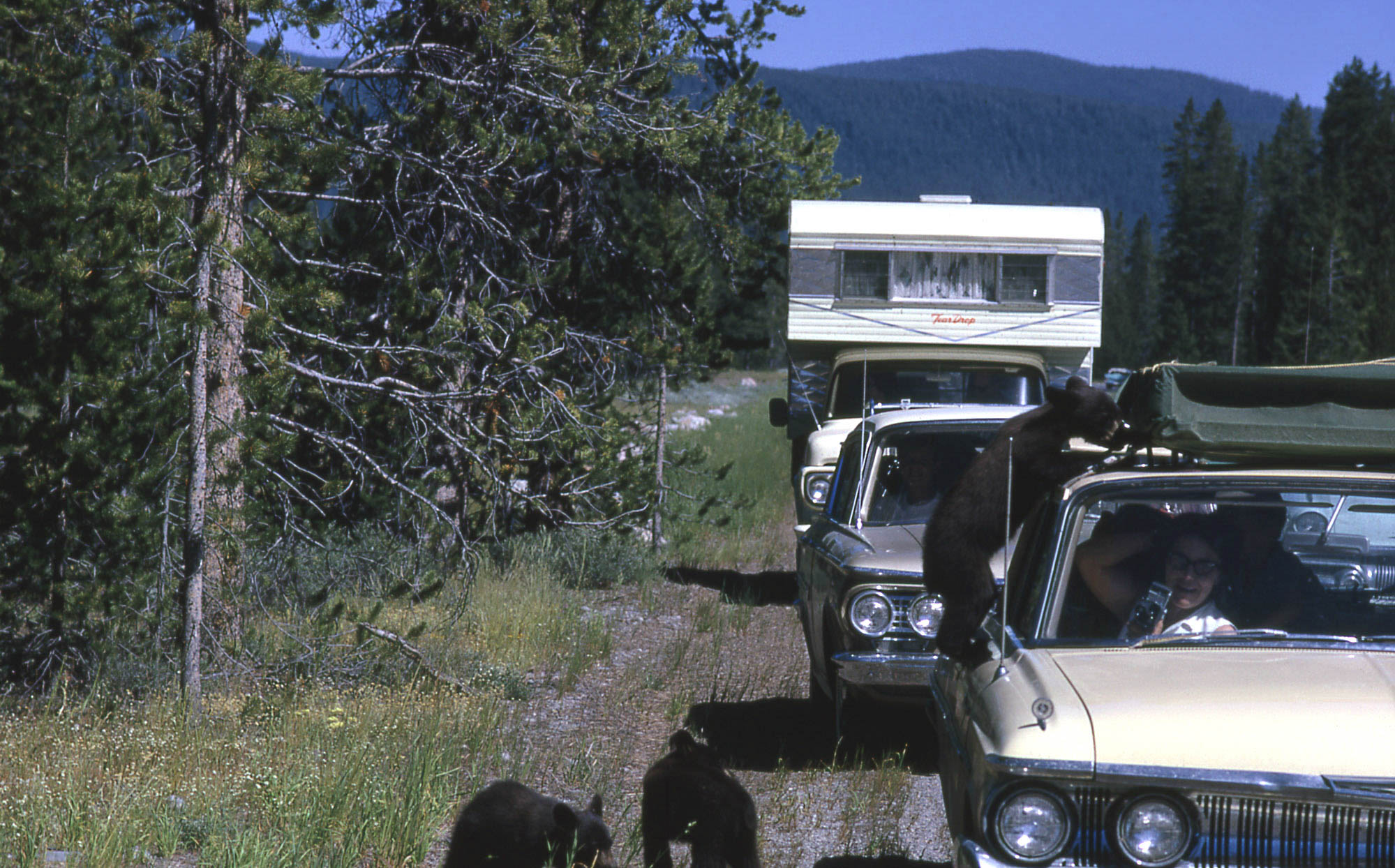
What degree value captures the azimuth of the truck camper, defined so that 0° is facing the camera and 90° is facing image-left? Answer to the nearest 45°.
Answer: approximately 0°

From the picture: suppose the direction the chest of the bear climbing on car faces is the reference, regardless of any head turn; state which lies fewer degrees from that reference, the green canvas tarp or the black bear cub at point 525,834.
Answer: the green canvas tarp

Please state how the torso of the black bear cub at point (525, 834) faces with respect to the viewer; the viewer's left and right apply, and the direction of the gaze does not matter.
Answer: facing to the right of the viewer

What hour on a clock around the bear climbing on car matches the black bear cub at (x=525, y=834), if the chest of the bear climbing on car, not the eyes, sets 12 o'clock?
The black bear cub is roughly at 6 o'clock from the bear climbing on car.

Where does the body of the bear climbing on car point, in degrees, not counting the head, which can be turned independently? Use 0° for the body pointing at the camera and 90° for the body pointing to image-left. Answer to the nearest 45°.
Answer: approximately 270°

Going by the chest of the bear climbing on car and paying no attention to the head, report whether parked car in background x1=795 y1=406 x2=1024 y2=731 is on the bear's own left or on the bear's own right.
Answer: on the bear's own left

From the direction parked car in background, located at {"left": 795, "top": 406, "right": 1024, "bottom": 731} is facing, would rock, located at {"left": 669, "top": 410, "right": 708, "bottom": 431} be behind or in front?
behind

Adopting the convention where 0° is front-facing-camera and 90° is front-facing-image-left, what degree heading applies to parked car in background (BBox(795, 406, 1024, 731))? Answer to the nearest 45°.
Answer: approximately 0°

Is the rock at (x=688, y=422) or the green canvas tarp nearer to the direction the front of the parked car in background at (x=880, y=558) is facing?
the green canvas tarp

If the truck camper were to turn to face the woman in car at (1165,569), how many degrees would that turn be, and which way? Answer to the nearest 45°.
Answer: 0° — it already faces them

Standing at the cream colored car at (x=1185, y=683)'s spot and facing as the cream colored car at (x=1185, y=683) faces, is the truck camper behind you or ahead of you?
behind
